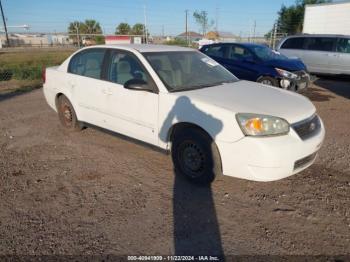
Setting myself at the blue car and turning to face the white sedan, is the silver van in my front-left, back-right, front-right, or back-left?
back-left

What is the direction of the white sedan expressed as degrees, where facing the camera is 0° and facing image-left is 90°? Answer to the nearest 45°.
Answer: approximately 315°

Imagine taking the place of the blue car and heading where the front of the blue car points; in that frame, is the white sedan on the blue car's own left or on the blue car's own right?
on the blue car's own right

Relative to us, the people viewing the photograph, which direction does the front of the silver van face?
facing to the right of the viewer
